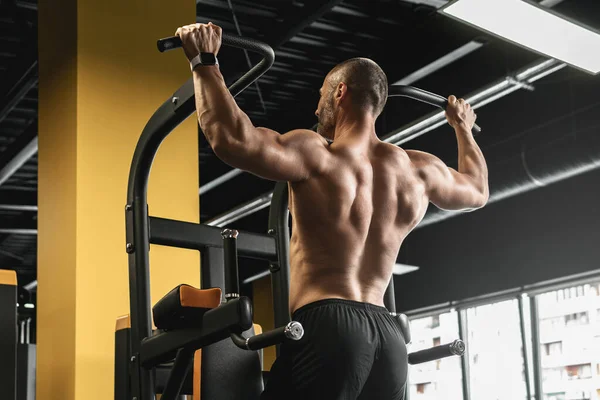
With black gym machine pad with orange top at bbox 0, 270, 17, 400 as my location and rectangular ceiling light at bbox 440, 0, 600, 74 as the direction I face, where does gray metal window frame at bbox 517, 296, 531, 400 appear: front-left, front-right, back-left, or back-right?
front-left

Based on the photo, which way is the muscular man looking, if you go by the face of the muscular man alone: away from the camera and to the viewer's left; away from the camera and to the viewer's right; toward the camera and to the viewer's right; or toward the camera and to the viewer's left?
away from the camera and to the viewer's left

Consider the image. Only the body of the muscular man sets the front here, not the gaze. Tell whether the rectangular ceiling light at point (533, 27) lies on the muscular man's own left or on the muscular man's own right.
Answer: on the muscular man's own right

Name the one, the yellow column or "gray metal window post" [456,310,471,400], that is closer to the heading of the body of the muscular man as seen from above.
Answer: the yellow column

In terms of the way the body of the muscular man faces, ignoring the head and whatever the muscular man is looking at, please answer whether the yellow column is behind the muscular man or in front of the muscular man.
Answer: in front

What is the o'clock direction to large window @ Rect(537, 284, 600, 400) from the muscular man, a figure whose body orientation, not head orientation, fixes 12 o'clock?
The large window is roughly at 2 o'clock from the muscular man.

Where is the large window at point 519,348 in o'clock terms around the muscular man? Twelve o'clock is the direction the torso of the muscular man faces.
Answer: The large window is roughly at 2 o'clock from the muscular man.

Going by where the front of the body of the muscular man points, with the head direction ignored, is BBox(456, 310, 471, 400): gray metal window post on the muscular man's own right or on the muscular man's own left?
on the muscular man's own right

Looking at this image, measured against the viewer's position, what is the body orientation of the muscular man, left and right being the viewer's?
facing away from the viewer and to the left of the viewer
